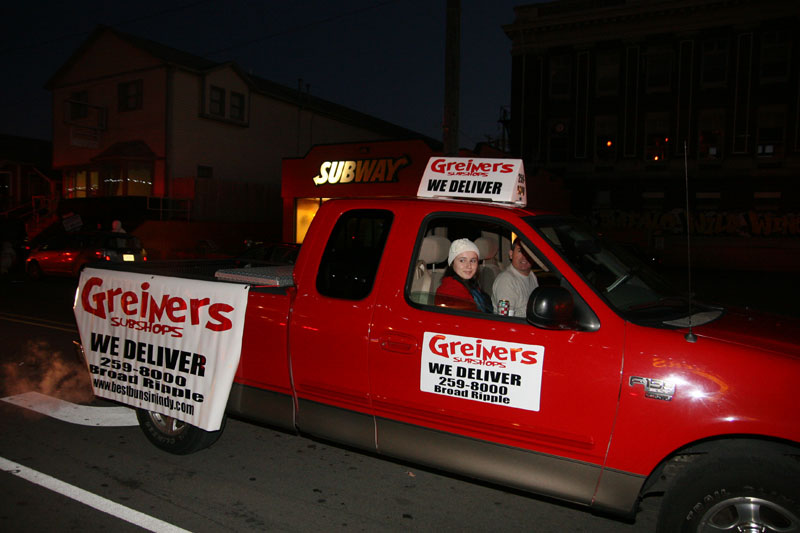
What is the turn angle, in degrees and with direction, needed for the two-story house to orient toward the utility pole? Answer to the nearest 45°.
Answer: approximately 45° to its left

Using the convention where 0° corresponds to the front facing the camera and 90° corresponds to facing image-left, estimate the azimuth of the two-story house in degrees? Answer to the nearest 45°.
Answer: approximately 45°

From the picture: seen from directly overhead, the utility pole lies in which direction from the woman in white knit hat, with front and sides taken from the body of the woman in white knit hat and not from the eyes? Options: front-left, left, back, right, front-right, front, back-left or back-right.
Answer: back-left

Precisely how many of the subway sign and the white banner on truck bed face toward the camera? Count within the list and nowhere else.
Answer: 2

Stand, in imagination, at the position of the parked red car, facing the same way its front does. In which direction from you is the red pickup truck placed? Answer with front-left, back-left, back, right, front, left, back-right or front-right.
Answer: back-left

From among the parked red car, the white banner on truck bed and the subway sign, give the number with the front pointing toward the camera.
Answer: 2

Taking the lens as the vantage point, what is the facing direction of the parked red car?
facing away from the viewer and to the left of the viewer

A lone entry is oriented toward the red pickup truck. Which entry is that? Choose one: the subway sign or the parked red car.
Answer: the subway sign

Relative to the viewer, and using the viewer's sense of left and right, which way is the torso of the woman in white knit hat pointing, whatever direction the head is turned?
facing the viewer and to the right of the viewer

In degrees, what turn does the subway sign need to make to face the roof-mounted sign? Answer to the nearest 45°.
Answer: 0° — it already faces it

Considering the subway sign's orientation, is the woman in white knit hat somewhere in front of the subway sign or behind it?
in front

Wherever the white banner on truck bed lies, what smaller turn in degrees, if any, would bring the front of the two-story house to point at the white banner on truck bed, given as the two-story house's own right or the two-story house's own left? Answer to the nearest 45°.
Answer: approximately 45° to the two-story house's own left
